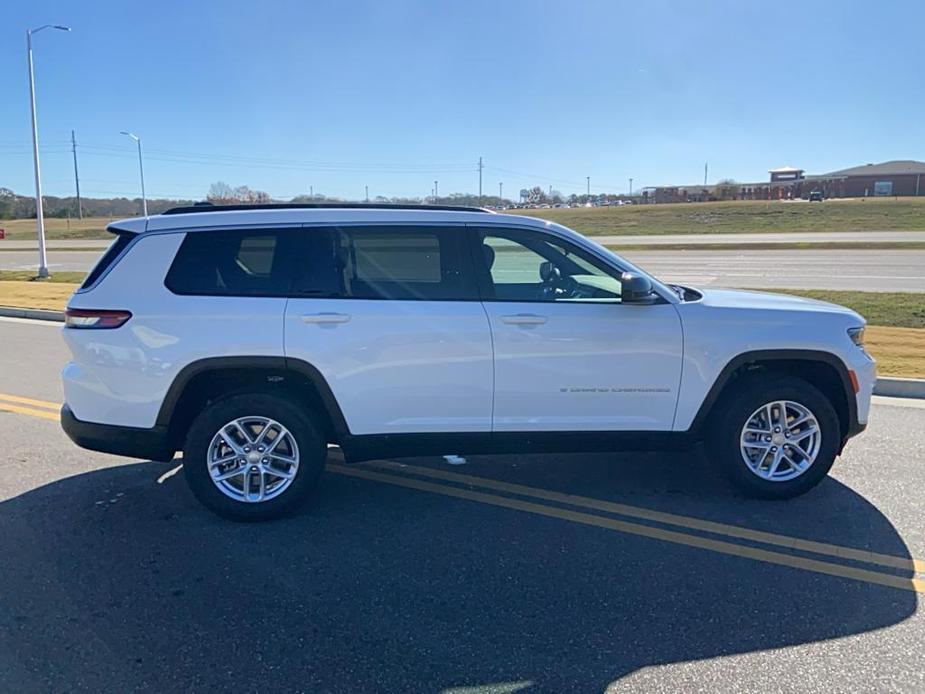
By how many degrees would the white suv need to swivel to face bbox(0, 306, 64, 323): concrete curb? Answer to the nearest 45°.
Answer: approximately 135° to its left

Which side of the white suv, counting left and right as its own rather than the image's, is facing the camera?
right
